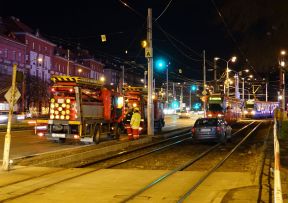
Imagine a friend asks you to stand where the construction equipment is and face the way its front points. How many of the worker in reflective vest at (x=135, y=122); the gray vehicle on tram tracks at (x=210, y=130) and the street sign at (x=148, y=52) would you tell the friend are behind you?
0

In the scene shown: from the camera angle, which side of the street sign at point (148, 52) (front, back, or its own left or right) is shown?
front

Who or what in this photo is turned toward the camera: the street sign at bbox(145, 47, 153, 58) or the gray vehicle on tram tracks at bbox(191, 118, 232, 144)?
the street sign

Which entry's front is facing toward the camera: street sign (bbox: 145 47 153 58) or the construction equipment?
the street sign

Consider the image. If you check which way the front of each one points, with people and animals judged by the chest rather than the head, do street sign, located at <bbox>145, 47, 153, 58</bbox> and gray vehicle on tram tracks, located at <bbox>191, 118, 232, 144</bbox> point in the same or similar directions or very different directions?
very different directions

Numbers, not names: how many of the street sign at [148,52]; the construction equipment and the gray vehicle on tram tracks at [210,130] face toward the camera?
1

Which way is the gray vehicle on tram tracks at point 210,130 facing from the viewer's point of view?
away from the camera

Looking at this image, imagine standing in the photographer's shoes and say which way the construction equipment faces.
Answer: facing away from the viewer and to the right of the viewer

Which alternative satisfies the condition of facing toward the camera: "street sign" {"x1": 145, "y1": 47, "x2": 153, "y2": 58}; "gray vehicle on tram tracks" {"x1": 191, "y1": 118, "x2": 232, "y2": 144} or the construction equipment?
the street sign

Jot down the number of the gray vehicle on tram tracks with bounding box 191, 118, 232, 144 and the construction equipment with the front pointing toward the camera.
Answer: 0

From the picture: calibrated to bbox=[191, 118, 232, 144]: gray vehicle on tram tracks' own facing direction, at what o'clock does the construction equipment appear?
The construction equipment is roughly at 8 o'clock from the gray vehicle on tram tracks.

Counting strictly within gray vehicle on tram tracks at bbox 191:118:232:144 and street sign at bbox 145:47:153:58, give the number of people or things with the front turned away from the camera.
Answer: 1
